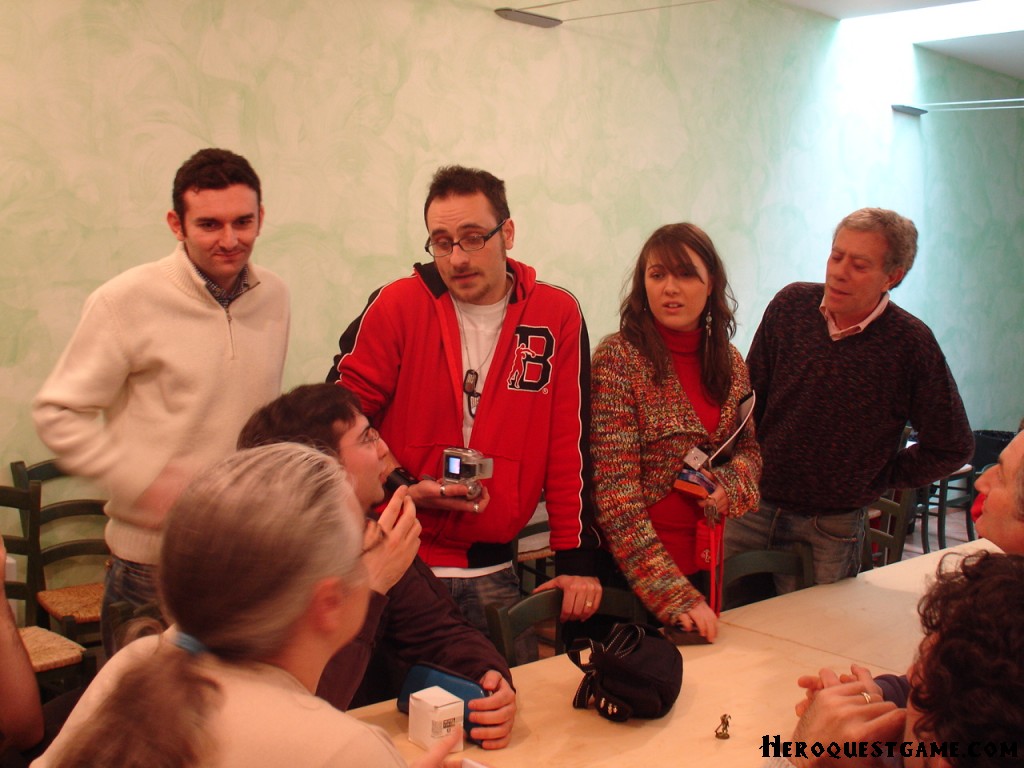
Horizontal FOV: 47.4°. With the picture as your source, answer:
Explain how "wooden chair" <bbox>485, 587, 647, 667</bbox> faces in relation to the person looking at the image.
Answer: facing the viewer

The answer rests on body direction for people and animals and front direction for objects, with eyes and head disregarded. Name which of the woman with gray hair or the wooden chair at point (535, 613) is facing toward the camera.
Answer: the wooden chair

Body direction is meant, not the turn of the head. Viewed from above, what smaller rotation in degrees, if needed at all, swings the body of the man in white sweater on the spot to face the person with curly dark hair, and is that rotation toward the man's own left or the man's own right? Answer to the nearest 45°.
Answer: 0° — they already face them

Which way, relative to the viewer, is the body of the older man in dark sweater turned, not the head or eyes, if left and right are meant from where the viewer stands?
facing the viewer and to the left of the viewer

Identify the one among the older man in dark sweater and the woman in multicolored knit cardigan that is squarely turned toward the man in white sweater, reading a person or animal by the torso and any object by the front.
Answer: the older man in dark sweater

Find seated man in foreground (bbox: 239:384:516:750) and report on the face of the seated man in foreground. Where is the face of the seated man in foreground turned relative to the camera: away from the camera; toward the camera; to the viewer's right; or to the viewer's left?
to the viewer's right

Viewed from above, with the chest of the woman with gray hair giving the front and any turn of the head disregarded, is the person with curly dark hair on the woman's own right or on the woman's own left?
on the woman's own right

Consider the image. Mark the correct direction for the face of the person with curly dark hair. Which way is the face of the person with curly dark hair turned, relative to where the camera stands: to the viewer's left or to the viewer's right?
to the viewer's left

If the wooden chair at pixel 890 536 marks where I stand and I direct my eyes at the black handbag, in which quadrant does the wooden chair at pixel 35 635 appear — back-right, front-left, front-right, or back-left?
front-right

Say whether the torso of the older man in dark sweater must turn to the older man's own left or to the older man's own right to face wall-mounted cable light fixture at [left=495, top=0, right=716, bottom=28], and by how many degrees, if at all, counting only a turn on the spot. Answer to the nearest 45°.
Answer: approximately 90° to the older man's own right

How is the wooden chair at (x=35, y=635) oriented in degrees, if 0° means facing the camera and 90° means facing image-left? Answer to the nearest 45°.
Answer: approximately 315°

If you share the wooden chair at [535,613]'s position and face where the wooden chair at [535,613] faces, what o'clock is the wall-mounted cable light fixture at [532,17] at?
The wall-mounted cable light fixture is roughly at 6 o'clock from the wooden chair.

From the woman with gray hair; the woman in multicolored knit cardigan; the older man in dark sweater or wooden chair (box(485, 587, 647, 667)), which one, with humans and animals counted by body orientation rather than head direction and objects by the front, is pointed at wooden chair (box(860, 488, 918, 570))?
the woman with gray hair

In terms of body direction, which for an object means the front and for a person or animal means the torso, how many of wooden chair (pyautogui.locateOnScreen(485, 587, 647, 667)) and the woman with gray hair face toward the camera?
1

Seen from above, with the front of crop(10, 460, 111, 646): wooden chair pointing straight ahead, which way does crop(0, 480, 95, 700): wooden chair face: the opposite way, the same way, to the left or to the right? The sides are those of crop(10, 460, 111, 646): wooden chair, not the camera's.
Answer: the same way

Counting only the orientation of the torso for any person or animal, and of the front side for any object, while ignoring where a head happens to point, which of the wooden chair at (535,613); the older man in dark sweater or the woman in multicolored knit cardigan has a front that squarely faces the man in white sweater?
the older man in dark sweater

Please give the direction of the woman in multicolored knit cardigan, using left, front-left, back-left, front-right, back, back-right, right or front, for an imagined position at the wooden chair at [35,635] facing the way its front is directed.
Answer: front

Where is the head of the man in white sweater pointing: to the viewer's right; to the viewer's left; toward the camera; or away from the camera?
toward the camera

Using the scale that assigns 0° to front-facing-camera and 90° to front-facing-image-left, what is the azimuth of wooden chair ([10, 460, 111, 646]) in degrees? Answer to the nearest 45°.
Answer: approximately 315°

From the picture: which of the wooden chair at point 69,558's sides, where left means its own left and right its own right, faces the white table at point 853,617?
front
